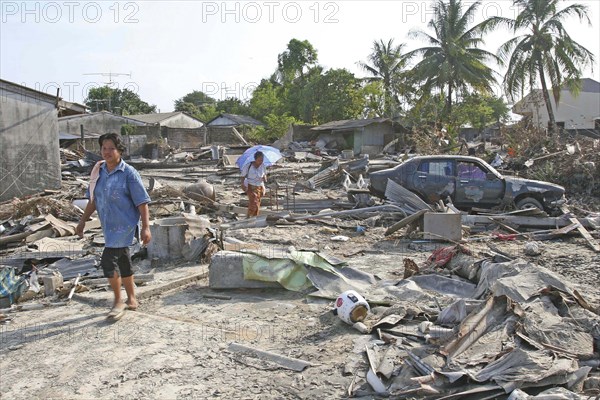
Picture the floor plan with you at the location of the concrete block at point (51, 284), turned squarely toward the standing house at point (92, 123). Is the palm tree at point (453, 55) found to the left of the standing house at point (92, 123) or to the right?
right

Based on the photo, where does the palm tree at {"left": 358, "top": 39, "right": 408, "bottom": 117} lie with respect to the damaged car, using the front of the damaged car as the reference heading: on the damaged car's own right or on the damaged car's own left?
on the damaged car's own left

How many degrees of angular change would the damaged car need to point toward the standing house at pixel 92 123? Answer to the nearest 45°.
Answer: approximately 135° to its left

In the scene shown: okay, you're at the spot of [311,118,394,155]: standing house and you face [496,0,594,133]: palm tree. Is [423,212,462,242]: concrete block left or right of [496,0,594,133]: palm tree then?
right

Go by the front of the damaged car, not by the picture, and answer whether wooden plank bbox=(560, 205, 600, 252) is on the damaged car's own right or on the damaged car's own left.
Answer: on the damaged car's own right

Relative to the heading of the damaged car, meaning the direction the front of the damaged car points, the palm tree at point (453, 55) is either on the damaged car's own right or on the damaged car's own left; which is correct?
on the damaged car's own left

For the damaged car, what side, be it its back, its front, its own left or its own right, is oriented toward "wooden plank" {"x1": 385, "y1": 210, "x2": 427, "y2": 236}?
right

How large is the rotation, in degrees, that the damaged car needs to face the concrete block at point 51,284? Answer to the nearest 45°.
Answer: approximately 135° to its right

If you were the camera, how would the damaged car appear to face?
facing to the right of the viewer

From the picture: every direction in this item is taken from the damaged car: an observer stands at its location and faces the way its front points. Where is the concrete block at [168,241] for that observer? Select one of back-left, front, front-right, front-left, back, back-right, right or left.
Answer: back-right

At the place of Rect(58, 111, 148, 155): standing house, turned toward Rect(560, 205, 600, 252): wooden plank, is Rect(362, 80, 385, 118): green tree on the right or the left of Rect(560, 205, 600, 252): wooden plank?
left

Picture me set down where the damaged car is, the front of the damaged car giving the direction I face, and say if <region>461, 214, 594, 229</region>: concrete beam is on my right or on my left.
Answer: on my right
